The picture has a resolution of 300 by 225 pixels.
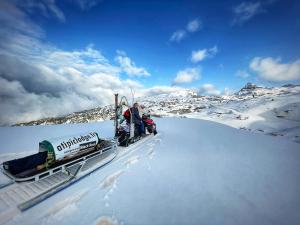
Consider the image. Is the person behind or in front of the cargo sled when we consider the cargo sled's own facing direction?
in front

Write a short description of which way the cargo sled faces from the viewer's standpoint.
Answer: facing away from the viewer and to the right of the viewer
